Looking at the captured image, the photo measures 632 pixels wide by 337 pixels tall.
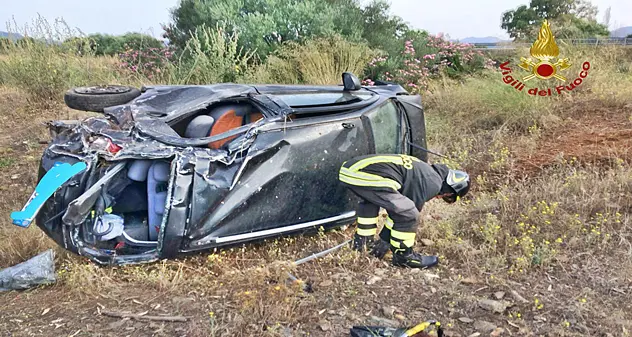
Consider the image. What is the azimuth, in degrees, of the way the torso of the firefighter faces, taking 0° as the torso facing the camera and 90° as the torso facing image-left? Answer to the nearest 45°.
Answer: approximately 270°

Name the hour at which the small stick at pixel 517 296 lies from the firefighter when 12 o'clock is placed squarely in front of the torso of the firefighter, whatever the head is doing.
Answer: The small stick is roughly at 1 o'clock from the firefighter.

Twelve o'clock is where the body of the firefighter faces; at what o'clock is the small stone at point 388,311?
The small stone is roughly at 3 o'clock from the firefighter.

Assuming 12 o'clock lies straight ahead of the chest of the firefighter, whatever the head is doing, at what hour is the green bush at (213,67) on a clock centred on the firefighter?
The green bush is roughly at 8 o'clock from the firefighter.

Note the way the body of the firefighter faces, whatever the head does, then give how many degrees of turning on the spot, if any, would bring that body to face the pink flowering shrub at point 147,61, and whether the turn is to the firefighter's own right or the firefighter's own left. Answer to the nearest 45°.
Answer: approximately 135° to the firefighter's own left

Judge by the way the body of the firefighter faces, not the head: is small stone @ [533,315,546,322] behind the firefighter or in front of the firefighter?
in front

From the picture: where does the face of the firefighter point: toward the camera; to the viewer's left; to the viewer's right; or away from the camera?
to the viewer's right

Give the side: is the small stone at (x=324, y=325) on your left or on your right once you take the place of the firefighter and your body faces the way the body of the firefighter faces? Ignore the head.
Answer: on your right

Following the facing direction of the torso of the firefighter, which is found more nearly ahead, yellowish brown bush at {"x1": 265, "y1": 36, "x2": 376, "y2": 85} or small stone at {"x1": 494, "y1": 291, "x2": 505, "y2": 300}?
the small stone

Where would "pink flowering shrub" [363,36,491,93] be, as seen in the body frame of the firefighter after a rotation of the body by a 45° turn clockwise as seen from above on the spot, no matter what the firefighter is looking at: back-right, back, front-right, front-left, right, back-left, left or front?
back-left

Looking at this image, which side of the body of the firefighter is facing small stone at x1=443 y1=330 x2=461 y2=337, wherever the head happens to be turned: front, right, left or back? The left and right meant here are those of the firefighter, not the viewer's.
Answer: right

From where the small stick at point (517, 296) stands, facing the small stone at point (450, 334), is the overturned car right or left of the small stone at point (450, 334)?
right

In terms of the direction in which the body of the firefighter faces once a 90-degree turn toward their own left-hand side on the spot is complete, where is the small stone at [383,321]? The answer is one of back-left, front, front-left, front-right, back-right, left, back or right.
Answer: back

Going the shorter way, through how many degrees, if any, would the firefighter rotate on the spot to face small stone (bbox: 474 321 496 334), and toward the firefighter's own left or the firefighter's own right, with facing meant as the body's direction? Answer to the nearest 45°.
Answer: approximately 45° to the firefighter's own right
